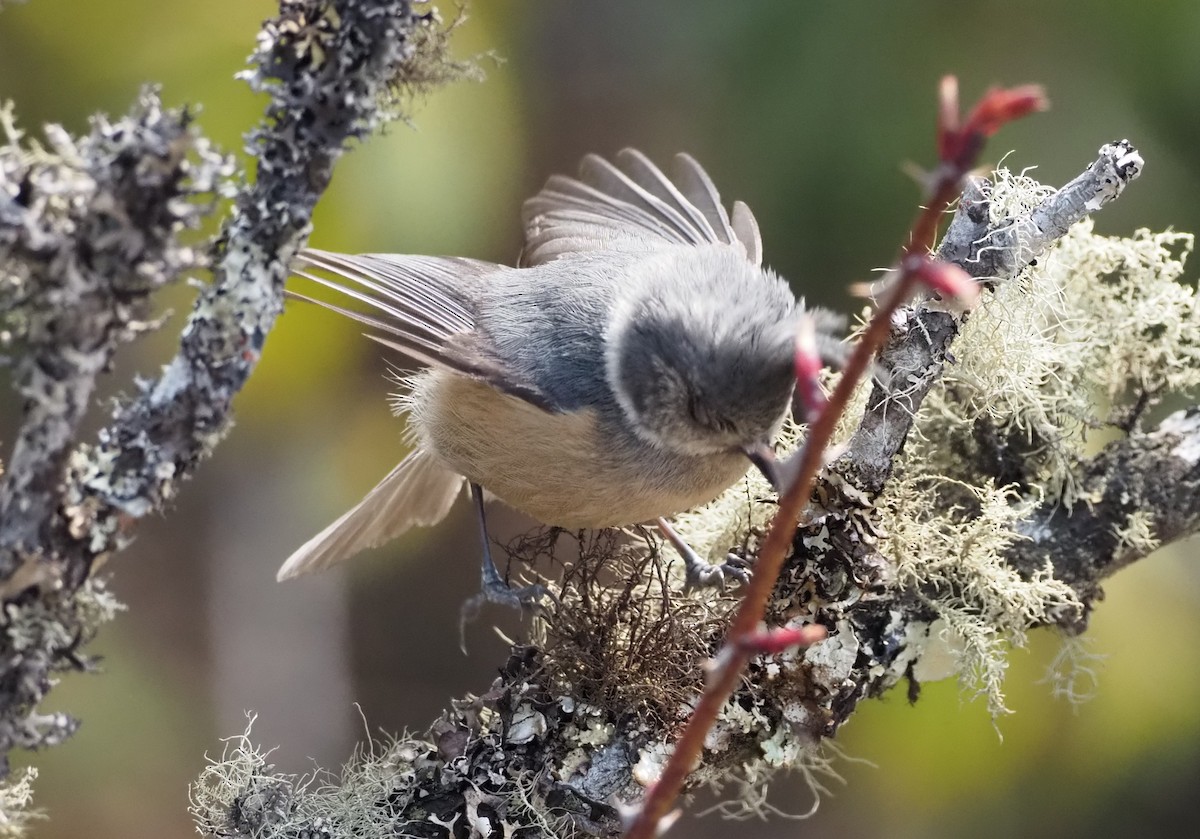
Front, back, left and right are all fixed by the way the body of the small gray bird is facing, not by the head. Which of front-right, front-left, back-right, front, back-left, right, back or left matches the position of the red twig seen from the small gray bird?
front-right

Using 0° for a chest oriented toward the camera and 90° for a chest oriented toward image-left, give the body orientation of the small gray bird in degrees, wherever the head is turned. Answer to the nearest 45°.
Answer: approximately 315°
